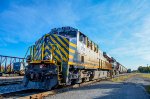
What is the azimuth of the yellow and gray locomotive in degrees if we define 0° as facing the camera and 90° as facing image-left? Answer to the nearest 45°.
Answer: approximately 45°
